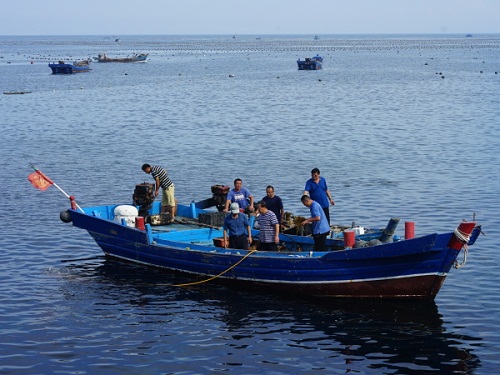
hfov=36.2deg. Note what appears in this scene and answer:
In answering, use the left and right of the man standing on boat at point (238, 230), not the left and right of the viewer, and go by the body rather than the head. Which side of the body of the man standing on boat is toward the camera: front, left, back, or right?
front

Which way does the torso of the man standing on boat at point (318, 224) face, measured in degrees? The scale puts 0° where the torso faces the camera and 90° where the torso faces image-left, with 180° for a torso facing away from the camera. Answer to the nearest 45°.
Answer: approximately 90°

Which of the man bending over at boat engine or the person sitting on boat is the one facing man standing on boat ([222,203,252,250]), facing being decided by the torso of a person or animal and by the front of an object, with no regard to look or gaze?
the person sitting on boat

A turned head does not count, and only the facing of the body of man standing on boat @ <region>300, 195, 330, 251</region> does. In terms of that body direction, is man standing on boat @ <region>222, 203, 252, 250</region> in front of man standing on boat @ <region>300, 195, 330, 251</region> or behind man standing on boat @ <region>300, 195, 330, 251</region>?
in front

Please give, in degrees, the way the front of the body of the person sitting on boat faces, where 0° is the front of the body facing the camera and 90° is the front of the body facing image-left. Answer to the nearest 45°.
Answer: approximately 0°

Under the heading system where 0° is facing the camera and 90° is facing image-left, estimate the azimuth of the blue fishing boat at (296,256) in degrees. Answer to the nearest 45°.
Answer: approximately 270°

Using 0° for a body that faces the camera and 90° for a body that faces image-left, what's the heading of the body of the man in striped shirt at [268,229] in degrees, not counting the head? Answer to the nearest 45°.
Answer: approximately 45°

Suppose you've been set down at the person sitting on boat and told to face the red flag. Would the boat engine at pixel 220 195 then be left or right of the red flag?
right

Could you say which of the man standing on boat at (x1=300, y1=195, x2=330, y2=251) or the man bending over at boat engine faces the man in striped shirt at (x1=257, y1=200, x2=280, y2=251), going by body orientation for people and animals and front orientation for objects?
the man standing on boat

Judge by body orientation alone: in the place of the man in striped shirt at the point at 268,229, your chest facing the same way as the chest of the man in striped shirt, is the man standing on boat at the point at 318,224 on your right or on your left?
on your left
